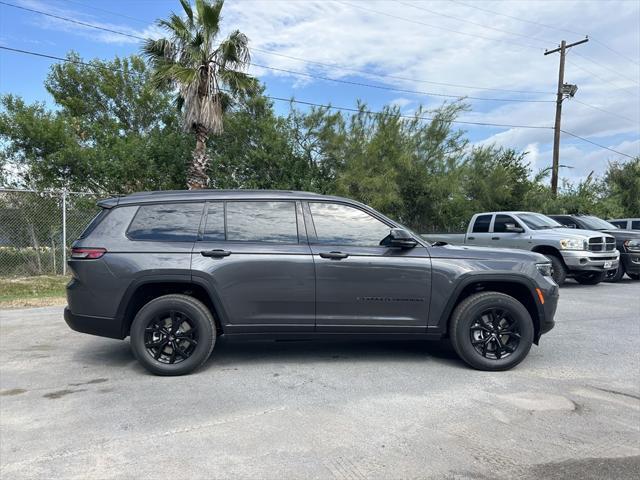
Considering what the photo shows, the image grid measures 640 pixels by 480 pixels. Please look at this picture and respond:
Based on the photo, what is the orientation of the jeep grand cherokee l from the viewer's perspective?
to the viewer's right

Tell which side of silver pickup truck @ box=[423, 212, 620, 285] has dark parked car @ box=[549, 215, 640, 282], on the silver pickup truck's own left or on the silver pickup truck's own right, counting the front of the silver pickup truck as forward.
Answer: on the silver pickup truck's own left

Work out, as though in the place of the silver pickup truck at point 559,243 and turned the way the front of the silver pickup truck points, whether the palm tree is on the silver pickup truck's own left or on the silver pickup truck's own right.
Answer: on the silver pickup truck's own right

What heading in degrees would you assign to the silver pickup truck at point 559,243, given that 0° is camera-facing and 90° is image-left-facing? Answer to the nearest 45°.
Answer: approximately 315°

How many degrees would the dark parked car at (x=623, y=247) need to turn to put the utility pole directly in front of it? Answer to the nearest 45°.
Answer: approximately 135° to its left

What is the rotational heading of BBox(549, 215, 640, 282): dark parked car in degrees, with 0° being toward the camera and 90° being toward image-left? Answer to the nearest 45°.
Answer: approximately 315°

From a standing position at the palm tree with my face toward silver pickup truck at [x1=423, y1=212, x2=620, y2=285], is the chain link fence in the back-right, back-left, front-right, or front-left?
back-right

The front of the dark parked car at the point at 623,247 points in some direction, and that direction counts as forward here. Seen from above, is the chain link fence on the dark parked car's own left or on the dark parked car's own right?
on the dark parked car's own right

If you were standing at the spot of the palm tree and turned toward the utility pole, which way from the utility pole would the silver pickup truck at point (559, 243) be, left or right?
right

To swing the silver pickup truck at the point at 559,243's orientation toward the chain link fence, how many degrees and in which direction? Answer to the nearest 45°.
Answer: approximately 135° to its right

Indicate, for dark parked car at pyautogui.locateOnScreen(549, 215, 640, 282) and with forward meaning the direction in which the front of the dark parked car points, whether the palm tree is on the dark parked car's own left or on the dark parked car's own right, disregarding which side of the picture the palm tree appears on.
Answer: on the dark parked car's own right
